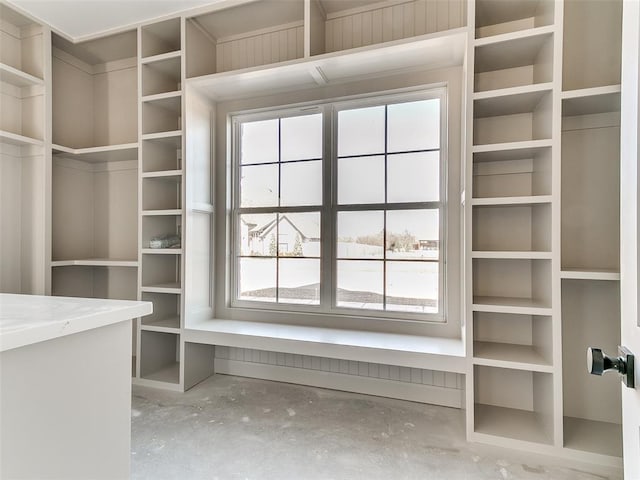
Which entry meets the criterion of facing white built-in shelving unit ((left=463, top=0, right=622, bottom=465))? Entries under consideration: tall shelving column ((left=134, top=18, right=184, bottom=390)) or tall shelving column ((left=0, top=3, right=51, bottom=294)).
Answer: tall shelving column ((left=0, top=3, right=51, bottom=294))

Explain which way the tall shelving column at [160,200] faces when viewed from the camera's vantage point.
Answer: facing the viewer and to the left of the viewer

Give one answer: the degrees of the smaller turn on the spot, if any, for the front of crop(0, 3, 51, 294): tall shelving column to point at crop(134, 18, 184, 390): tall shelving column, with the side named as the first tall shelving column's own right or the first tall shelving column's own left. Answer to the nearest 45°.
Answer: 0° — it already faces it

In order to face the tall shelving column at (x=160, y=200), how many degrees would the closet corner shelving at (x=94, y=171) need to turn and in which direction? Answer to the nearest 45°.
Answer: approximately 45° to its left

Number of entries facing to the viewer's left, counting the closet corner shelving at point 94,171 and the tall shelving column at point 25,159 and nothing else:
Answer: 0

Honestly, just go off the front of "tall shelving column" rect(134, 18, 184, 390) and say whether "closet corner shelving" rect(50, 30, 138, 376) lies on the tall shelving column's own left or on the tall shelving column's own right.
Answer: on the tall shelving column's own right

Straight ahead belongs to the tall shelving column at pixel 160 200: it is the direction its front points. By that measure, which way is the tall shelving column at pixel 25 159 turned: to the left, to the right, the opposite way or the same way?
to the left

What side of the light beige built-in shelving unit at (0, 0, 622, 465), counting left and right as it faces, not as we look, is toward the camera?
front

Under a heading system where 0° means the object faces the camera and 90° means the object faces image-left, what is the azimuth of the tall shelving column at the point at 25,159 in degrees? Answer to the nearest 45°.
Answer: approximately 315°

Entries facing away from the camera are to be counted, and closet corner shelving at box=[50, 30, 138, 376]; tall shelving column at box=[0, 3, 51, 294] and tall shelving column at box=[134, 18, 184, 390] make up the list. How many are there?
0

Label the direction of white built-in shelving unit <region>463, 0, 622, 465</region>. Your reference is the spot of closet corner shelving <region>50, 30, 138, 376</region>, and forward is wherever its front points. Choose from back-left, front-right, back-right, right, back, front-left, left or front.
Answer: front-left
